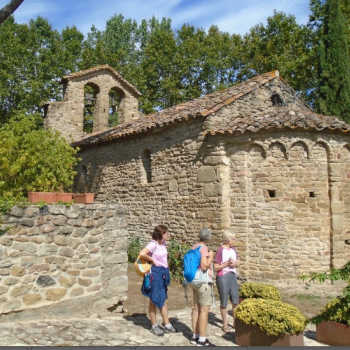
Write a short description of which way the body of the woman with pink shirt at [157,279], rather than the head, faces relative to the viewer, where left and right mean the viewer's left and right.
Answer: facing the viewer and to the right of the viewer

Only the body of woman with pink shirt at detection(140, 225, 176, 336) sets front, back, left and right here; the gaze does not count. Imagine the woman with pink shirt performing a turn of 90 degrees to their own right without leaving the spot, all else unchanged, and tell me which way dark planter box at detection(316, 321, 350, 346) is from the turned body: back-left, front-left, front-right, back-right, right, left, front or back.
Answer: back-left

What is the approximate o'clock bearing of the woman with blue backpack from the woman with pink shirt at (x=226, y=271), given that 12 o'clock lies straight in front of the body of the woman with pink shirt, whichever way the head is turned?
The woman with blue backpack is roughly at 2 o'clock from the woman with pink shirt.

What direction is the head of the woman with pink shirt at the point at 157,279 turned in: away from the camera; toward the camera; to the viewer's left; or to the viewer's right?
to the viewer's right

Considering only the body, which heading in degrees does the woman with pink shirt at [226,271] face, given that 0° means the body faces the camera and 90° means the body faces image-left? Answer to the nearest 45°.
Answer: approximately 315°

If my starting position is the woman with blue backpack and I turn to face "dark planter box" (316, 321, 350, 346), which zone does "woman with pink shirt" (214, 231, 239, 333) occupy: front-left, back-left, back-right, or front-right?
front-left

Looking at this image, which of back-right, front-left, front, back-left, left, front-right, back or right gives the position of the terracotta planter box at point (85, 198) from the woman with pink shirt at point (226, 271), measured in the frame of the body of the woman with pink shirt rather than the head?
back-right

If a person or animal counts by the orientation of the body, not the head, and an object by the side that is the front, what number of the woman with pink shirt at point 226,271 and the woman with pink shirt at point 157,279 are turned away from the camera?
0

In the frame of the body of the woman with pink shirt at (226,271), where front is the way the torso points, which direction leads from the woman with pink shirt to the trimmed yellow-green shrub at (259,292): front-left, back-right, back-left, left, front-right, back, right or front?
left

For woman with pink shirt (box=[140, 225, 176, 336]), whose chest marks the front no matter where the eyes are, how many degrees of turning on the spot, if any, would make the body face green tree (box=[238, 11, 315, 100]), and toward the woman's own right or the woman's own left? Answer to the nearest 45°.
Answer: approximately 90° to the woman's own left
